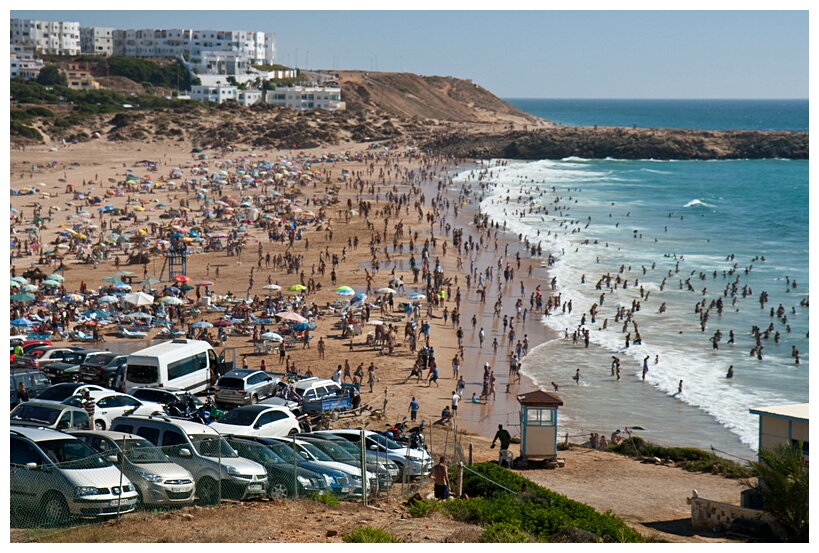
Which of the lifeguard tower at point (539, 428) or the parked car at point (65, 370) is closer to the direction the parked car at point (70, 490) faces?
the lifeguard tower

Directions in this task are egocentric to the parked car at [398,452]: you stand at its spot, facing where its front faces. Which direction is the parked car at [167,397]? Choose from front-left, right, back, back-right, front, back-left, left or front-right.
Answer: back

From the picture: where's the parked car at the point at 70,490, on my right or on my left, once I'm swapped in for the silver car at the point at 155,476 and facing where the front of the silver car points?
on my right

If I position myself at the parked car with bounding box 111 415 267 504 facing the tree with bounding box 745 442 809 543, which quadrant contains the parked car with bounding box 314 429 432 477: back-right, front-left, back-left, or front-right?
front-left

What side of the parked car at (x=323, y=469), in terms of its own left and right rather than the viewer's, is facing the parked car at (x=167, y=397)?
back

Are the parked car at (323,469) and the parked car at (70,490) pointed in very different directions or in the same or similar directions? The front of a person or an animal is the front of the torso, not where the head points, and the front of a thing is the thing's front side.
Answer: same or similar directions

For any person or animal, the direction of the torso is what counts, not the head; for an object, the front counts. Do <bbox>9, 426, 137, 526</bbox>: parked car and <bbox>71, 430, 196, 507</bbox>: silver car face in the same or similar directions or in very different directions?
same or similar directions

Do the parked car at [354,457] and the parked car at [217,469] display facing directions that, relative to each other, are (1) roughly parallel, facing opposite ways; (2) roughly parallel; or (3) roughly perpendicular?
roughly parallel

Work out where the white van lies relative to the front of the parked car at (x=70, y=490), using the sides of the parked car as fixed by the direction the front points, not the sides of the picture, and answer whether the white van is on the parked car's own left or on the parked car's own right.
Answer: on the parked car's own left

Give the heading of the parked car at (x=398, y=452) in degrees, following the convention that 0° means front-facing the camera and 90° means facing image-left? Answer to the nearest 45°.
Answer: approximately 315°
